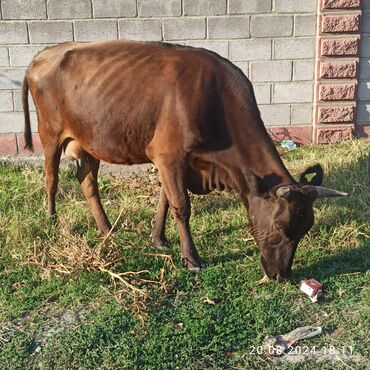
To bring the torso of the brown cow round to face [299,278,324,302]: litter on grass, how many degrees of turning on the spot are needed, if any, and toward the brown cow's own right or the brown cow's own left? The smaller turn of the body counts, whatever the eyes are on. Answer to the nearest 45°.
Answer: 0° — it already faces it

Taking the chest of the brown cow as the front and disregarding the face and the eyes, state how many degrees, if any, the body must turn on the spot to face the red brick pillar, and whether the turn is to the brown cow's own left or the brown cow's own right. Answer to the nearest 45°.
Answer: approximately 90° to the brown cow's own left

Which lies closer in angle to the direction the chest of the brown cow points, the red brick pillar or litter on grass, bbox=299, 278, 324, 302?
the litter on grass

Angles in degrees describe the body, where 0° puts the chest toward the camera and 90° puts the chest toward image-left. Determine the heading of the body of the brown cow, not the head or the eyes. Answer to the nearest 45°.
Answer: approximately 315°
